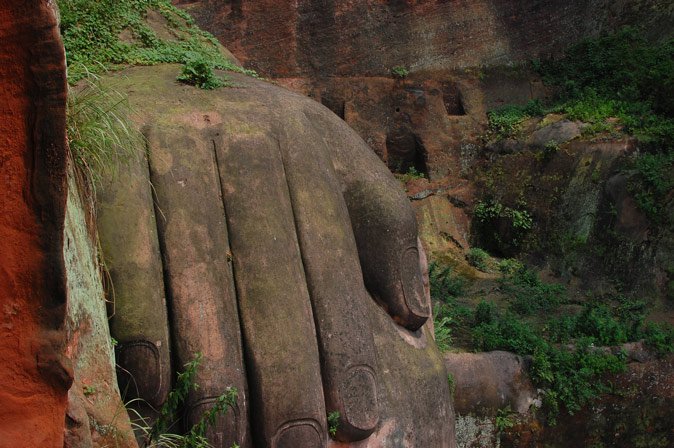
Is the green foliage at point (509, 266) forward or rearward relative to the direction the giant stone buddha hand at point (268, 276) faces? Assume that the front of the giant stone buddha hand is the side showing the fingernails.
rearward

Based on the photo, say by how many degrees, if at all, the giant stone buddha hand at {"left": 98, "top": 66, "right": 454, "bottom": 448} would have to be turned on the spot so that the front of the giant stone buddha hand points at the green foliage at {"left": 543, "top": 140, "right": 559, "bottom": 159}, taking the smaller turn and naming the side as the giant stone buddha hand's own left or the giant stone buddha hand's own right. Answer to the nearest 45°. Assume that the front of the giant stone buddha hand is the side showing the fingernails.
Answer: approximately 135° to the giant stone buddha hand's own left

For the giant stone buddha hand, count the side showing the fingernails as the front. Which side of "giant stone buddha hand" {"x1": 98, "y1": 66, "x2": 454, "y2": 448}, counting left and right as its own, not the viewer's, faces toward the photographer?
front

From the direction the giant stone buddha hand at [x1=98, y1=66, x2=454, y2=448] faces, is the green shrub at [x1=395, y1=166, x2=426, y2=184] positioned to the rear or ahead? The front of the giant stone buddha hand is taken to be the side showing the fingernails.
to the rear
